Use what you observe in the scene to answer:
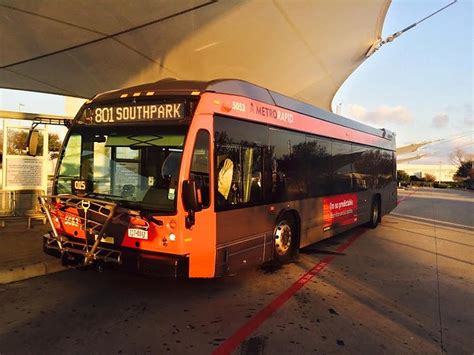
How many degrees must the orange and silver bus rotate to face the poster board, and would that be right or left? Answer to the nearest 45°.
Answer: approximately 90° to its right

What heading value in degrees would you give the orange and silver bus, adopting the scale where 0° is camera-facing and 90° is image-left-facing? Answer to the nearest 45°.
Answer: approximately 45°
